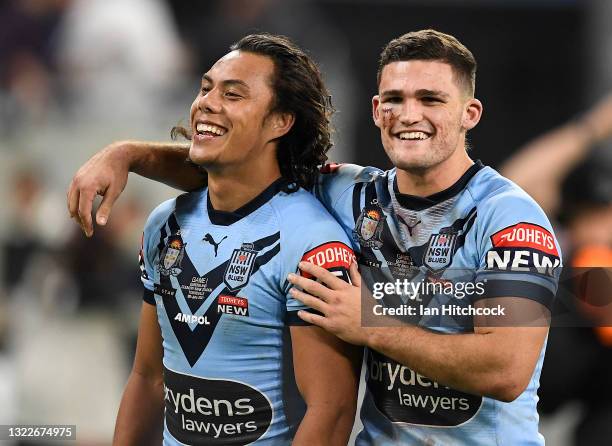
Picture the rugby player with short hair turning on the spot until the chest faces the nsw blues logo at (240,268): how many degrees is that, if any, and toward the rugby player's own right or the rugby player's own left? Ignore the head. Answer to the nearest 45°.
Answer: approximately 45° to the rugby player's own right

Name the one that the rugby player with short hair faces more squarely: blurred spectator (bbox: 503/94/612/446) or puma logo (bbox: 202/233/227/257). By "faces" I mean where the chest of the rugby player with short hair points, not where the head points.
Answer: the puma logo

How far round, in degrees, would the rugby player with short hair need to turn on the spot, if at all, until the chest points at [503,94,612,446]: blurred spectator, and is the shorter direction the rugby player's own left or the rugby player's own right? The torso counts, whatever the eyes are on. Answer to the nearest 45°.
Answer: approximately 180°

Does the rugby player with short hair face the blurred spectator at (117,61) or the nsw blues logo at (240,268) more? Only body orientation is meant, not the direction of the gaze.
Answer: the nsw blues logo

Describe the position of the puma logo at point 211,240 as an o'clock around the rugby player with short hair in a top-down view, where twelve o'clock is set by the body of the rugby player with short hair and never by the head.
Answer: The puma logo is roughly at 2 o'clock from the rugby player with short hair.

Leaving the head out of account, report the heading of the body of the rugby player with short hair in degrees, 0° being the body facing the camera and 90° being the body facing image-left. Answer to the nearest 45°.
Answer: approximately 45°

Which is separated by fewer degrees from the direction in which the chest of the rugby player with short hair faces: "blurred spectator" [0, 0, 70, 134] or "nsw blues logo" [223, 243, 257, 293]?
the nsw blues logo

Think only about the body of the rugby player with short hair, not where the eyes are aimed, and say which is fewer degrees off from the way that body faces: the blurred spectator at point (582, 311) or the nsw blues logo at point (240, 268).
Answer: the nsw blues logo
